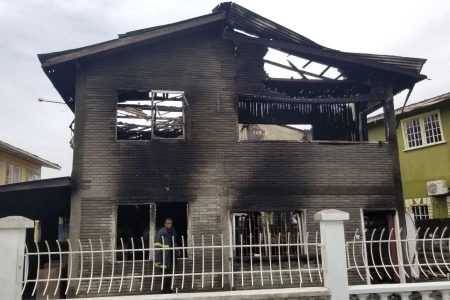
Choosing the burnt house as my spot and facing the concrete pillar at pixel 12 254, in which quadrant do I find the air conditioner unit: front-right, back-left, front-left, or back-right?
back-left

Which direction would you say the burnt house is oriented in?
toward the camera

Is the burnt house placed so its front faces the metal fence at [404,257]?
no

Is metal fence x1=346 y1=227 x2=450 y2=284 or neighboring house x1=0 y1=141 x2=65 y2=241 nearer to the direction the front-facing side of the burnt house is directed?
the metal fence

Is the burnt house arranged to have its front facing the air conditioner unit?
no

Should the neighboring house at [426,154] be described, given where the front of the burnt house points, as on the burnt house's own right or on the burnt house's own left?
on the burnt house's own left

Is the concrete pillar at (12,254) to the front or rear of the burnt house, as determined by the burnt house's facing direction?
to the front

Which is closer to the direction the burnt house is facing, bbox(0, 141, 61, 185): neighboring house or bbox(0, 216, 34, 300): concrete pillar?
the concrete pillar

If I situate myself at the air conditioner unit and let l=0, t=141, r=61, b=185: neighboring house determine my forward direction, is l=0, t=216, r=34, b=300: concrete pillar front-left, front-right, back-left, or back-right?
front-left

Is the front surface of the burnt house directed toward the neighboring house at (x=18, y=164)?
no

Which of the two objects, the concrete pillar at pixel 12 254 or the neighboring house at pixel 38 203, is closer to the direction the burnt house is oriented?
the concrete pillar

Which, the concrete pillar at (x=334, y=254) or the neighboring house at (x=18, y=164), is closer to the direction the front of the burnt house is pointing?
the concrete pillar
